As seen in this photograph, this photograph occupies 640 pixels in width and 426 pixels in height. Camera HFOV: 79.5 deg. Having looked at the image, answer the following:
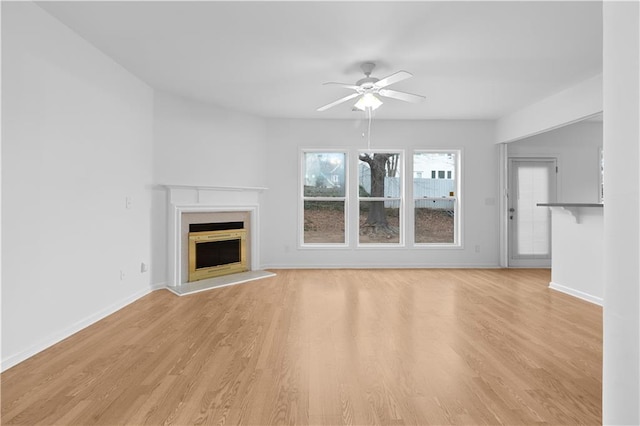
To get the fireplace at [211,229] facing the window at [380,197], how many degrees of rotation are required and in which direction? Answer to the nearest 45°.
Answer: approximately 45° to its left

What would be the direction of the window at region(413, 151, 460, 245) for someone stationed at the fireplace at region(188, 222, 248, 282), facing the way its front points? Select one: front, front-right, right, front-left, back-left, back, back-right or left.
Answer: front-left

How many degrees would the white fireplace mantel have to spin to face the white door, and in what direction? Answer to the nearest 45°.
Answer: approximately 45° to its left

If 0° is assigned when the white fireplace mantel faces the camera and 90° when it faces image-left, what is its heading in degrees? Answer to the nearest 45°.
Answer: approximately 315°

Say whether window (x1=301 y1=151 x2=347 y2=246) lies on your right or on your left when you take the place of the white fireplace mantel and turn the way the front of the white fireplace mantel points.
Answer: on your left

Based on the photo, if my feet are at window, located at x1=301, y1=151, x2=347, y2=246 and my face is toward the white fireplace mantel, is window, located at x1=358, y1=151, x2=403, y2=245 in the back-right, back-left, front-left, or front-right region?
back-left

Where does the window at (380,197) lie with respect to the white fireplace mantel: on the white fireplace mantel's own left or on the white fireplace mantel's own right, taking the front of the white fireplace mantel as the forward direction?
on the white fireplace mantel's own left

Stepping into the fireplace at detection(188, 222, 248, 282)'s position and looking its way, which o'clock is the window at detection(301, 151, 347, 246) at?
The window is roughly at 10 o'clock from the fireplace.

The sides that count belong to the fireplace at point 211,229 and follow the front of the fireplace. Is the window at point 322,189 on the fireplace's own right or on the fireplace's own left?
on the fireplace's own left

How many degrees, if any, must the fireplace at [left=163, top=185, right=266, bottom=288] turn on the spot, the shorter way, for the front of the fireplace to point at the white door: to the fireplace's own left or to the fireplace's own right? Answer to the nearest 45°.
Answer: approximately 45° to the fireplace's own left
